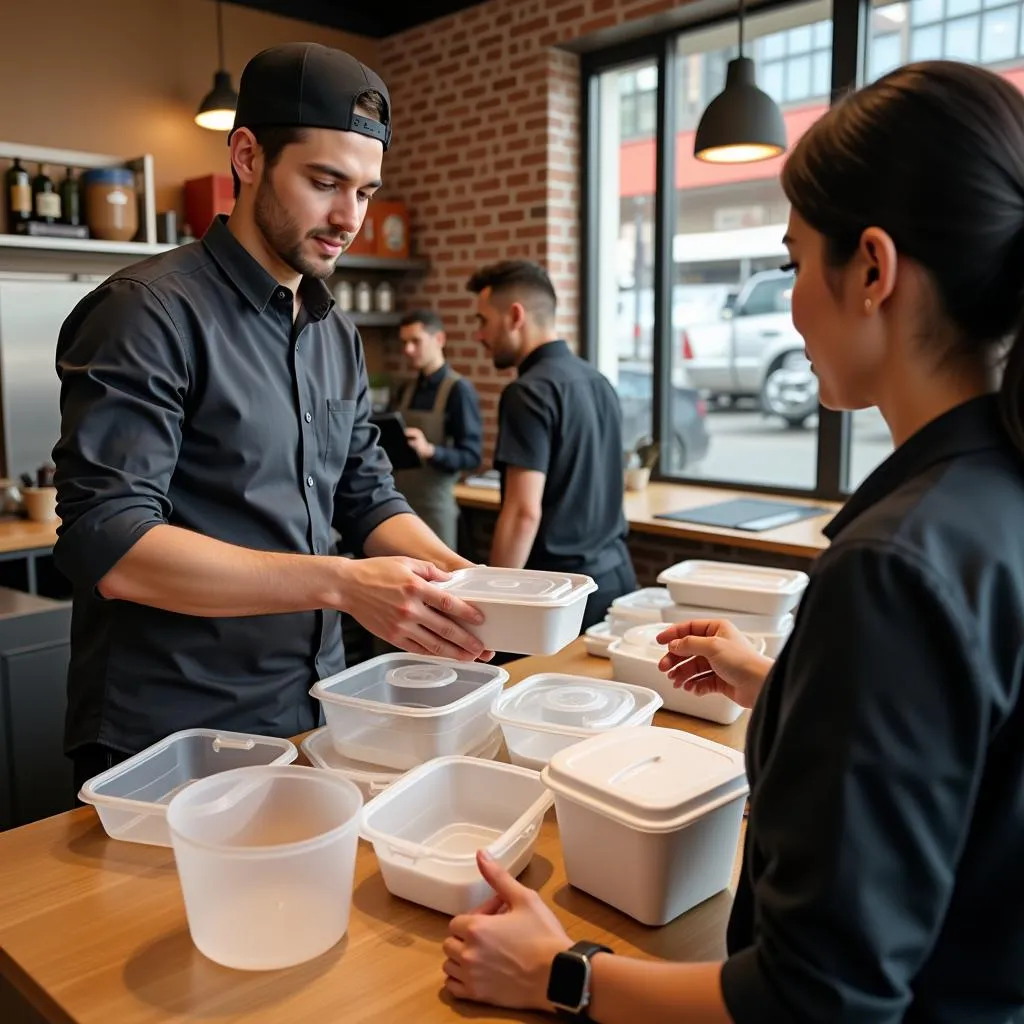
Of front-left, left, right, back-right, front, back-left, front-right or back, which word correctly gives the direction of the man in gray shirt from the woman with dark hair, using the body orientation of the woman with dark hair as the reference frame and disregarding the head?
front

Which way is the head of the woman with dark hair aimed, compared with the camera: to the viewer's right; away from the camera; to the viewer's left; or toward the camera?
to the viewer's left

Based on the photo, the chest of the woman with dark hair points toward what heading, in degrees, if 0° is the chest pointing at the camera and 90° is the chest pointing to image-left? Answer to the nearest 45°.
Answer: approximately 135°

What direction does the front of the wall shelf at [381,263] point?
toward the camera

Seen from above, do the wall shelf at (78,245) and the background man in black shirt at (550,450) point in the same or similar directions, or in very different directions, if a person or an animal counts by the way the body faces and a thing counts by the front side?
very different directions

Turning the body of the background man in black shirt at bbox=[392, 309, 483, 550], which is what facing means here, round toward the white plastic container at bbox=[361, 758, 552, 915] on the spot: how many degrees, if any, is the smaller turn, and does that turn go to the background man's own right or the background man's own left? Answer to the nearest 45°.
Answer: approximately 45° to the background man's own left

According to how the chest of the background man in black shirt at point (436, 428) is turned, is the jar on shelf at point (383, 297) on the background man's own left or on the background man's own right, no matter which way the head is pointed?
on the background man's own right

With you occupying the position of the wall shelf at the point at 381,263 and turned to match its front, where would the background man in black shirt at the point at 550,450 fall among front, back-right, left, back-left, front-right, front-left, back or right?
front

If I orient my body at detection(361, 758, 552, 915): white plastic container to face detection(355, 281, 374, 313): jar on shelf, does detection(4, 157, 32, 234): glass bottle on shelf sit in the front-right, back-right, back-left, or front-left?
front-left

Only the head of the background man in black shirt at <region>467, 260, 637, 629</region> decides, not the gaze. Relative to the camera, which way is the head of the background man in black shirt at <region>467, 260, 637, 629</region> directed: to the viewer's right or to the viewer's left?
to the viewer's left

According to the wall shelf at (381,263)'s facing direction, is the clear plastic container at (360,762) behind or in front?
in front

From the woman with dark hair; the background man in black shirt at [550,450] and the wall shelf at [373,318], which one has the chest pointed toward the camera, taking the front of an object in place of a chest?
the wall shelf

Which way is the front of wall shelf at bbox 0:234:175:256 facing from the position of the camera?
facing the viewer

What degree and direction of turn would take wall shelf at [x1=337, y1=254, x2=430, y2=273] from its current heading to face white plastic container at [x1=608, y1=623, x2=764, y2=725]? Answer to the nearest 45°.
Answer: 0° — it already faces it

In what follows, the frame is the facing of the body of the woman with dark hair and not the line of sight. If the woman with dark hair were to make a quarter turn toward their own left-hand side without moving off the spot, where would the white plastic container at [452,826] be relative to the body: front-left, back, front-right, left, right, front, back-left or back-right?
right

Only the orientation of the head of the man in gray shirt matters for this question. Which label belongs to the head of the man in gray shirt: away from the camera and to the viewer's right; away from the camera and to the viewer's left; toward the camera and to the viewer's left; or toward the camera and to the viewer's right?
toward the camera and to the viewer's right

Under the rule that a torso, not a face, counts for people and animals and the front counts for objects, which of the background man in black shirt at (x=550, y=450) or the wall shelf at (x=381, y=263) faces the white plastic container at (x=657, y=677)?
the wall shelf

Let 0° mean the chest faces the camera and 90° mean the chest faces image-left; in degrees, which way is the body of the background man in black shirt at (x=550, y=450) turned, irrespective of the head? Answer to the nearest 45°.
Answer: approximately 135°
